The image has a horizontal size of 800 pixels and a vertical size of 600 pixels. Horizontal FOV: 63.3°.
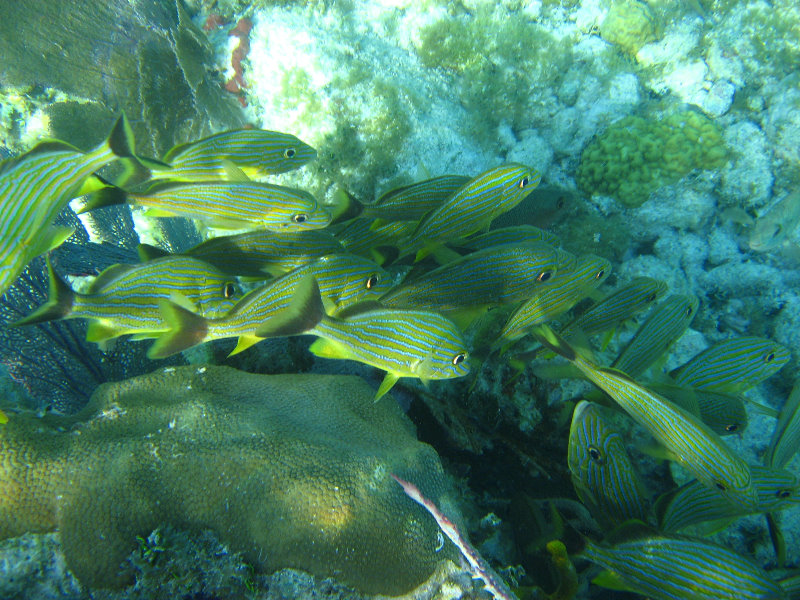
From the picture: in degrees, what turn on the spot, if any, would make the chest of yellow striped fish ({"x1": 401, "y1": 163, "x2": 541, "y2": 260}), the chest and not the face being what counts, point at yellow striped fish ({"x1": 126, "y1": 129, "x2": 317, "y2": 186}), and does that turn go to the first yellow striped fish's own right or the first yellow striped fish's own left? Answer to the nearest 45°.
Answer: approximately 180°

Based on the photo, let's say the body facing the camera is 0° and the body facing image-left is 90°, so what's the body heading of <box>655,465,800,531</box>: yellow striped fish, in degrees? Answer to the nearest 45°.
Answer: approximately 270°

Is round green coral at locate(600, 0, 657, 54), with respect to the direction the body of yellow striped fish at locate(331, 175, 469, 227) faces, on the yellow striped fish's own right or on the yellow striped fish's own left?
on the yellow striped fish's own left

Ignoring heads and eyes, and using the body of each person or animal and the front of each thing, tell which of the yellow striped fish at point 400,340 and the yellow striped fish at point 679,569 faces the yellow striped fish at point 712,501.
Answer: the yellow striped fish at point 400,340

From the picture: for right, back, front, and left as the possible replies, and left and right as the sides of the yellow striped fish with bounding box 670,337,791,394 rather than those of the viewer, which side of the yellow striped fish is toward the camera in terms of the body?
right

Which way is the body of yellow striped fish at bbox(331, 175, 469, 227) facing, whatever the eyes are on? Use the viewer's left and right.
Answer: facing to the right of the viewer

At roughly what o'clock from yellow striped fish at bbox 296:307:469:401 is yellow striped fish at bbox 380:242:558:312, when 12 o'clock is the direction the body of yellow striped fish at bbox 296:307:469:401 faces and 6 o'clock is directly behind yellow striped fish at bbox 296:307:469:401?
yellow striped fish at bbox 380:242:558:312 is roughly at 10 o'clock from yellow striped fish at bbox 296:307:469:401.

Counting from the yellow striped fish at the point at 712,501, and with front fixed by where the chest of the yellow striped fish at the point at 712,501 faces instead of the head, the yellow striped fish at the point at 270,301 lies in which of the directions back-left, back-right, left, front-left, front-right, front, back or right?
back-right

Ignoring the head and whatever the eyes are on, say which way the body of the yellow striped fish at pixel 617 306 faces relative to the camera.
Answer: to the viewer's right

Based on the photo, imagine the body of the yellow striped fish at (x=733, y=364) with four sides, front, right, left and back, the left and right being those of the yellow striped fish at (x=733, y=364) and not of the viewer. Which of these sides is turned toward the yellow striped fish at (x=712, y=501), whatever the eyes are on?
right
